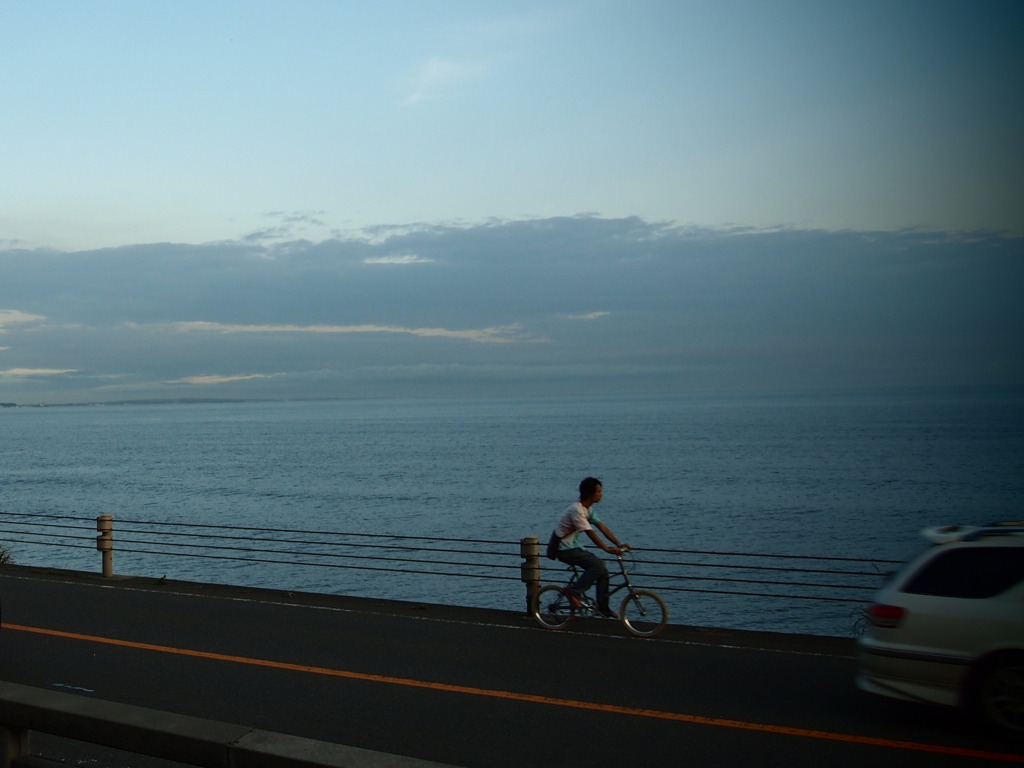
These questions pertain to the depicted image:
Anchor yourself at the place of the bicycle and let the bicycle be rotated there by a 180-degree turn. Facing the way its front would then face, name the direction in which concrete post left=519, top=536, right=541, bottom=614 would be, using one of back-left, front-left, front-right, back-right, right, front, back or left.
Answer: front-right

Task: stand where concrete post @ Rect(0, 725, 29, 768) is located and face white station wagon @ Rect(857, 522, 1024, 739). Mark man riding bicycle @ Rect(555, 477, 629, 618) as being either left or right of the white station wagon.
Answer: left

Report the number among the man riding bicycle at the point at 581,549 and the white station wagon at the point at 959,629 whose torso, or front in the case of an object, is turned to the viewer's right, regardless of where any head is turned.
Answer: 2

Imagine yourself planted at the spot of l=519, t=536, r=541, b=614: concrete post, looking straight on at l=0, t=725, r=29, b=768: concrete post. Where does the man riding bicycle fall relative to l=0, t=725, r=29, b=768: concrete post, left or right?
left

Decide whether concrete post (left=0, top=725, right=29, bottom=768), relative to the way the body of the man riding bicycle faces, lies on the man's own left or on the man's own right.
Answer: on the man's own right

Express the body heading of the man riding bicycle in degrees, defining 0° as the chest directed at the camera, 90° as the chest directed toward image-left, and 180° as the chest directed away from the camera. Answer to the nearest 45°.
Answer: approximately 270°

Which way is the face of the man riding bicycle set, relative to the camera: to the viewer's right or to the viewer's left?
to the viewer's right

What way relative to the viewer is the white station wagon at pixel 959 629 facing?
to the viewer's right

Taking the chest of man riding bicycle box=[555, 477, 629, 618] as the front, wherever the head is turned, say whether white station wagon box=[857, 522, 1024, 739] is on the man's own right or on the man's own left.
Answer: on the man's own right

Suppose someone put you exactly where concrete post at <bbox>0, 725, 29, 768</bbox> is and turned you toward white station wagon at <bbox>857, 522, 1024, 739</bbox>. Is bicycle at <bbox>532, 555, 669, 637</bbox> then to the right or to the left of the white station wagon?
left

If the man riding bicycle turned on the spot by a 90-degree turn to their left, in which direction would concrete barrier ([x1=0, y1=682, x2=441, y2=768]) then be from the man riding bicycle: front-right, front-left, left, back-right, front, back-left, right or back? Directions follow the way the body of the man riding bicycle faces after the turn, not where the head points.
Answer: back

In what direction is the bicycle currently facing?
to the viewer's right

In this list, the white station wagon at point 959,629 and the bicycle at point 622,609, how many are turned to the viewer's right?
2
